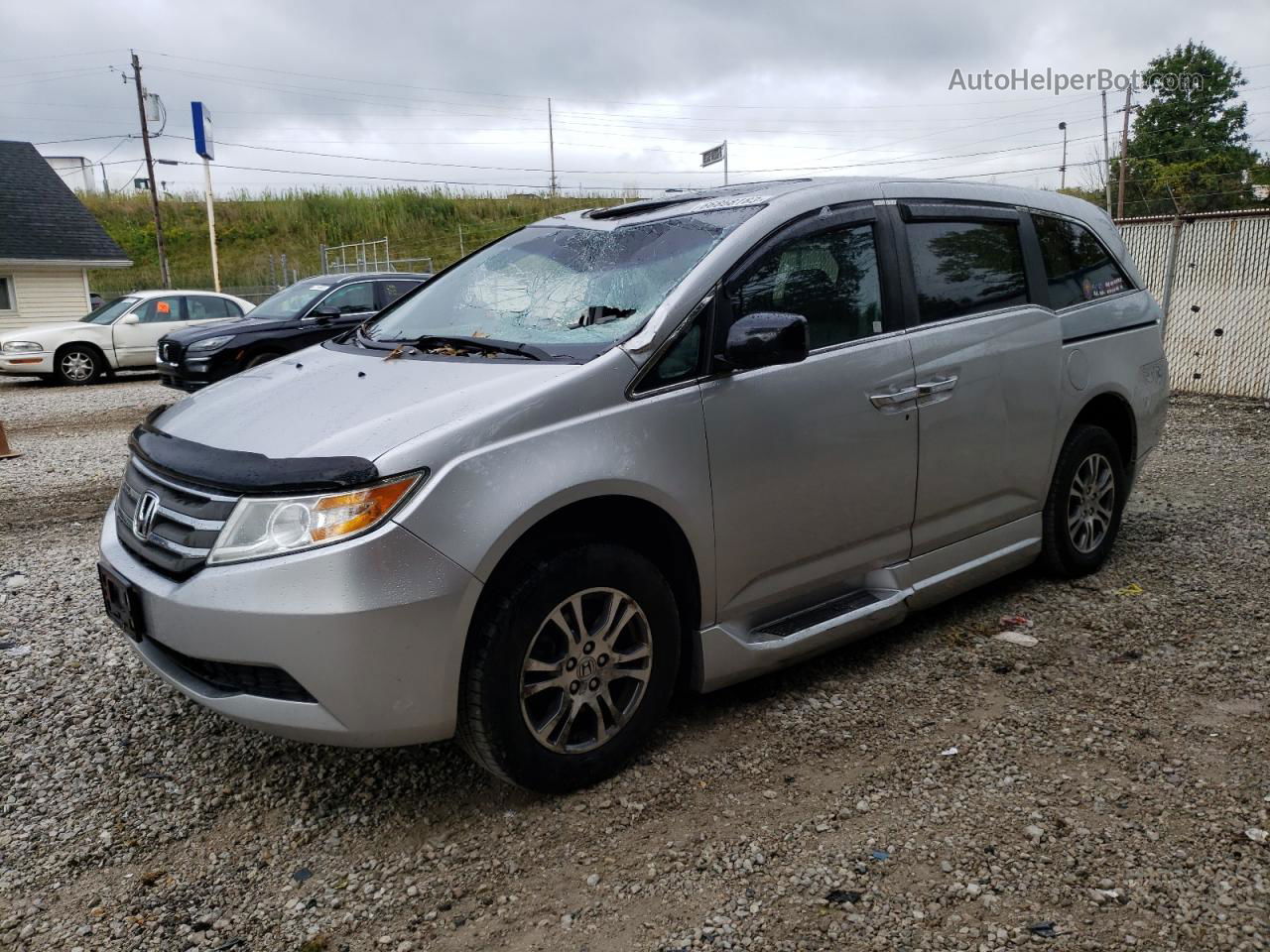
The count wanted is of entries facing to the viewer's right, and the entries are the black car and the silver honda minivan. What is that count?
0

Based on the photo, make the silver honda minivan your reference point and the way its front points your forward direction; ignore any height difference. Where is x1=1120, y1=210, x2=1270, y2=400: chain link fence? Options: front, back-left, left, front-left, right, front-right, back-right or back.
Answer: back

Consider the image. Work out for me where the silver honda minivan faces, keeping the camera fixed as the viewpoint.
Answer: facing the viewer and to the left of the viewer

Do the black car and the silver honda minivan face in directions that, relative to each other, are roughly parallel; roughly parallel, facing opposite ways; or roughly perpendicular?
roughly parallel

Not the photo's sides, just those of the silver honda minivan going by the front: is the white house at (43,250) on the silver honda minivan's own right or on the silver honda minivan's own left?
on the silver honda minivan's own right

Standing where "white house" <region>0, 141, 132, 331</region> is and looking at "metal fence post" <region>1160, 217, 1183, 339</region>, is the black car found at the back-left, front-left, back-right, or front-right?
front-right
